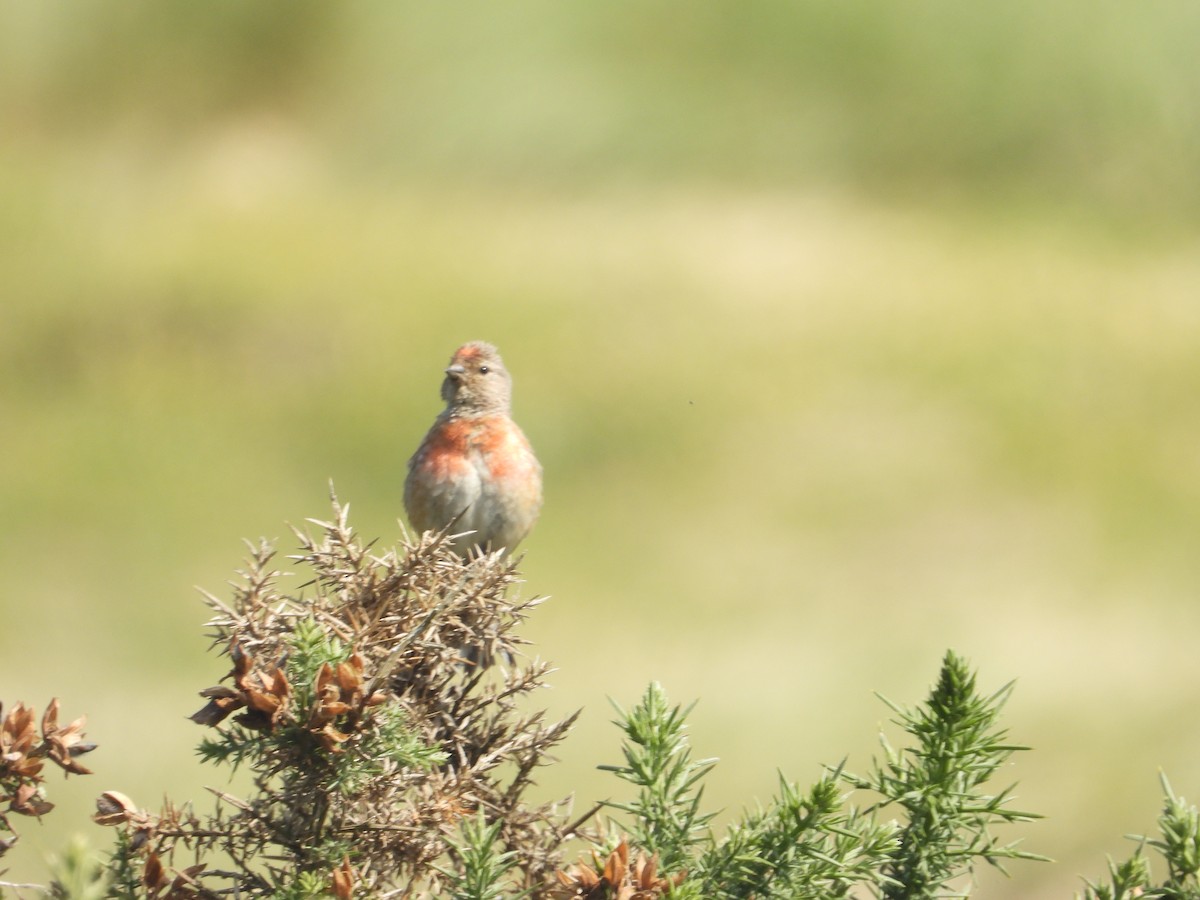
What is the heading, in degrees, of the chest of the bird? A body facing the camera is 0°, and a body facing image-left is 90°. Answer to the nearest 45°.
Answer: approximately 0°
